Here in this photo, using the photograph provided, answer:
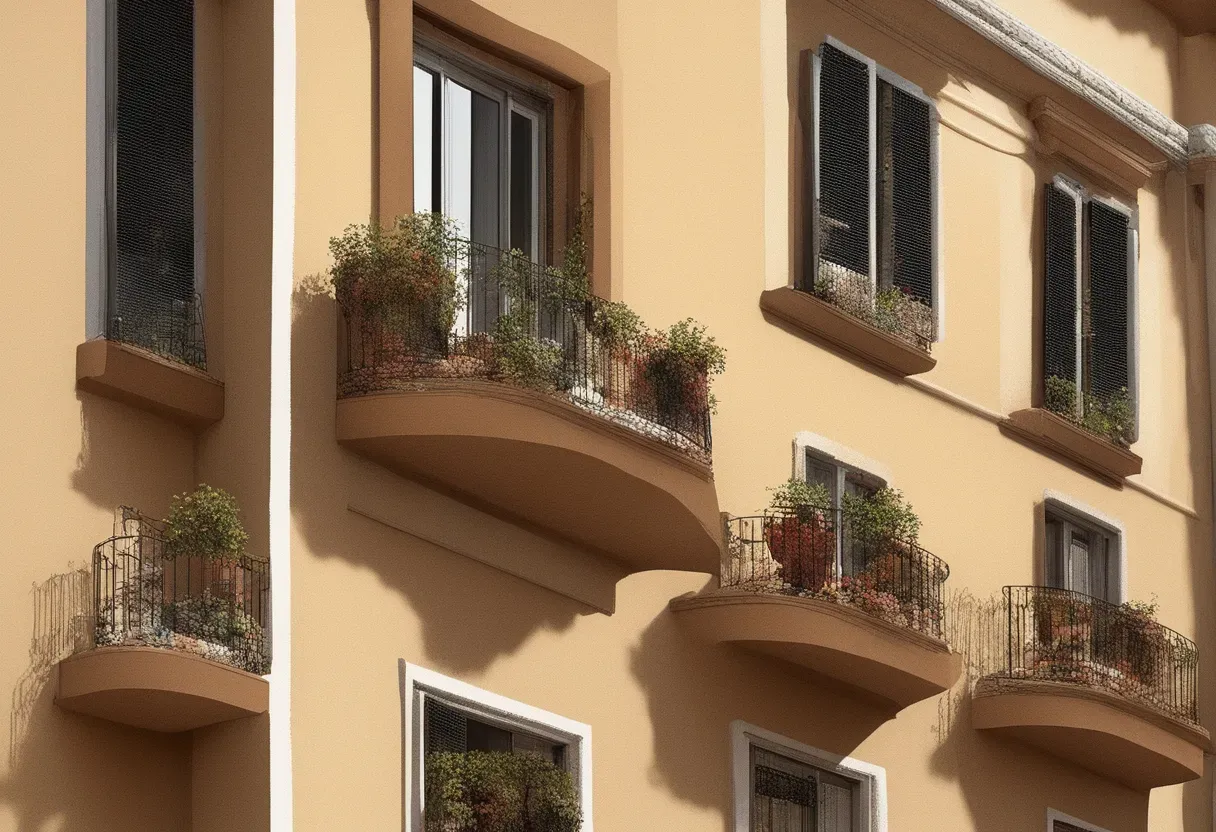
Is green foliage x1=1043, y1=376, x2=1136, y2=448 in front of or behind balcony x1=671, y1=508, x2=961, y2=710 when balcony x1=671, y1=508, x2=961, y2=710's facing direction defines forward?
behind
